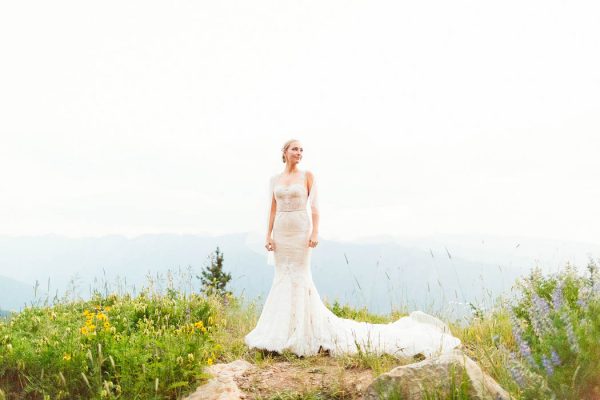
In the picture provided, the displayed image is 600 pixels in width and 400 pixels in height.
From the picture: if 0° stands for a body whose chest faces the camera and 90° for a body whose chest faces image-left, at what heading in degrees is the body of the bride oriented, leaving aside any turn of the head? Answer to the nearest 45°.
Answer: approximately 0°

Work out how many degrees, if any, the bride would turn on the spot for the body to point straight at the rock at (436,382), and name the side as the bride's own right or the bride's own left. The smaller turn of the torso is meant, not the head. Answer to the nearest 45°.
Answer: approximately 45° to the bride's own left

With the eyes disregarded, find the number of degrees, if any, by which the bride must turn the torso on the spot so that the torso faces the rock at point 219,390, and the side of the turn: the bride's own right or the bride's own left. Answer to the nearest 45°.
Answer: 0° — they already face it
